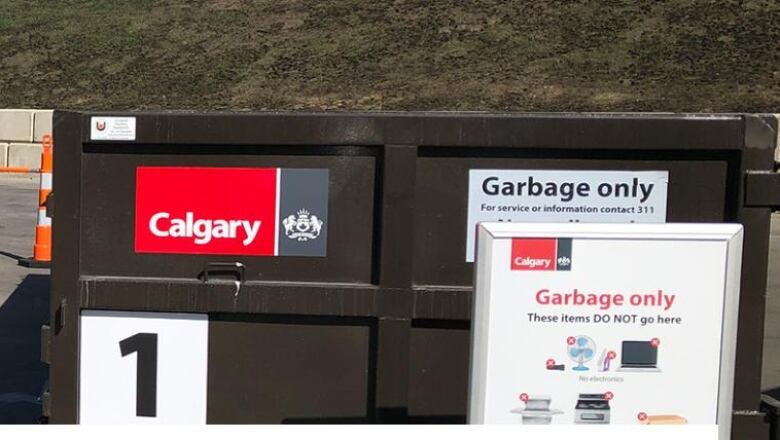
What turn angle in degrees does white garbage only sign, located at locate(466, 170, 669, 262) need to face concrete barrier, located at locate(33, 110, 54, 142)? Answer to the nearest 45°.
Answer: approximately 135° to its right

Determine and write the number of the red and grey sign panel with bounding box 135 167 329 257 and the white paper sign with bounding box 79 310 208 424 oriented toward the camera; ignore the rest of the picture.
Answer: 2

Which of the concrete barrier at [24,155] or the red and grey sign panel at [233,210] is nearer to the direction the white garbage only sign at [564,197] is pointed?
the red and grey sign panel

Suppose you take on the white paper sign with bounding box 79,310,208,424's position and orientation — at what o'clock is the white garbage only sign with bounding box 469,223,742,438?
The white garbage only sign is roughly at 10 o'clock from the white paper sign.

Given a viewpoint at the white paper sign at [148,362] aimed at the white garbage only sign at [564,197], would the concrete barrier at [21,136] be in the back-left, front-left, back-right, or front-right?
back-left

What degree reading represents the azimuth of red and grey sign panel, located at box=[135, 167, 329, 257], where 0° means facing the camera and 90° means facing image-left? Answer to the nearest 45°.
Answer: approximately 0°

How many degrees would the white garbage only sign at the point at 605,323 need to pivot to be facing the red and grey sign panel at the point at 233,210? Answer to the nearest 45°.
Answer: approximately 90° to its right

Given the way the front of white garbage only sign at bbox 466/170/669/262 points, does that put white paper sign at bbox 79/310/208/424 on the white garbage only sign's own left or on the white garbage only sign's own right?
on the white garbage only sign's own right

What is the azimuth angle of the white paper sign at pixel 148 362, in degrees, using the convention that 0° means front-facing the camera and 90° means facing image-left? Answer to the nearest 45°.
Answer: approximately 0°

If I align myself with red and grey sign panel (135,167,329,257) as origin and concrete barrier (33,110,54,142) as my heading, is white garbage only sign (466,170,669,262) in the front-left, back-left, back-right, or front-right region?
back-right
